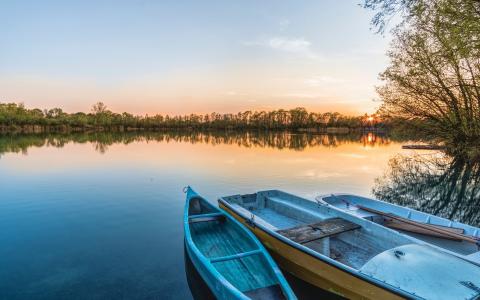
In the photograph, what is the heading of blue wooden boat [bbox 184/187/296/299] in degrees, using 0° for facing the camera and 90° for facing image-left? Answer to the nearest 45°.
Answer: approximately 135°

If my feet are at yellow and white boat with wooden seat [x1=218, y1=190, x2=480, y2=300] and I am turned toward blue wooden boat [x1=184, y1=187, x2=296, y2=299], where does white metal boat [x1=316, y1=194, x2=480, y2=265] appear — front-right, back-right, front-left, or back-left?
back-right

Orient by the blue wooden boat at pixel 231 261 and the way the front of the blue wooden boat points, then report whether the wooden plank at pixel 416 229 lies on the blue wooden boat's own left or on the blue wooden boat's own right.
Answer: on the blue wooden boat's own right

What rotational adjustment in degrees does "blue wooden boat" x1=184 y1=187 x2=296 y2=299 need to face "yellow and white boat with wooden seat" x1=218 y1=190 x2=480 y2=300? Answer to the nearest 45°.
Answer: approximately 135° to its right
